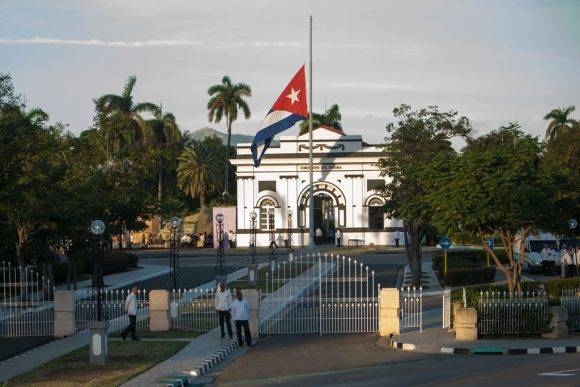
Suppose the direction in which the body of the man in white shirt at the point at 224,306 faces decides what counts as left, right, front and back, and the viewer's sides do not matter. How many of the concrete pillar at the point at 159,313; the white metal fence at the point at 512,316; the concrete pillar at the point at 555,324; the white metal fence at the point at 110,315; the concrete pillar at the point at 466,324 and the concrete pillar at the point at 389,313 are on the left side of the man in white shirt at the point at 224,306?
4

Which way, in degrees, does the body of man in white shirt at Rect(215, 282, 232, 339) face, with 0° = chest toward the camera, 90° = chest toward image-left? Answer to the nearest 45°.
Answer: approximately 0°

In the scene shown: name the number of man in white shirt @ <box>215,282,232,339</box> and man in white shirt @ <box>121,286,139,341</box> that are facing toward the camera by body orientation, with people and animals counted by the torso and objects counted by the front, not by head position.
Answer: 1

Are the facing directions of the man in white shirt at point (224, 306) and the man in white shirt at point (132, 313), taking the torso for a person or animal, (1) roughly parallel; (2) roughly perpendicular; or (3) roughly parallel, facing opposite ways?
roughly perpendicular

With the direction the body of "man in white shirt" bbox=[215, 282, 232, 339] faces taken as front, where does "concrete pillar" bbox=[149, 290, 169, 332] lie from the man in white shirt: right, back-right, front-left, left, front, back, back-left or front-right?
back-right

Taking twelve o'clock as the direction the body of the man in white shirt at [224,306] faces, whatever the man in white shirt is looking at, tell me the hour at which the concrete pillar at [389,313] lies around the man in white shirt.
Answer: The concrete pillar is roughly at 9 o'clock from the man in white shirt.

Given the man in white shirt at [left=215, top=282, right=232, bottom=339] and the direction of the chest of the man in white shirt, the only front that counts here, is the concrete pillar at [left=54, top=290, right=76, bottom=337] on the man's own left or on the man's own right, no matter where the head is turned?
on the man's own right
